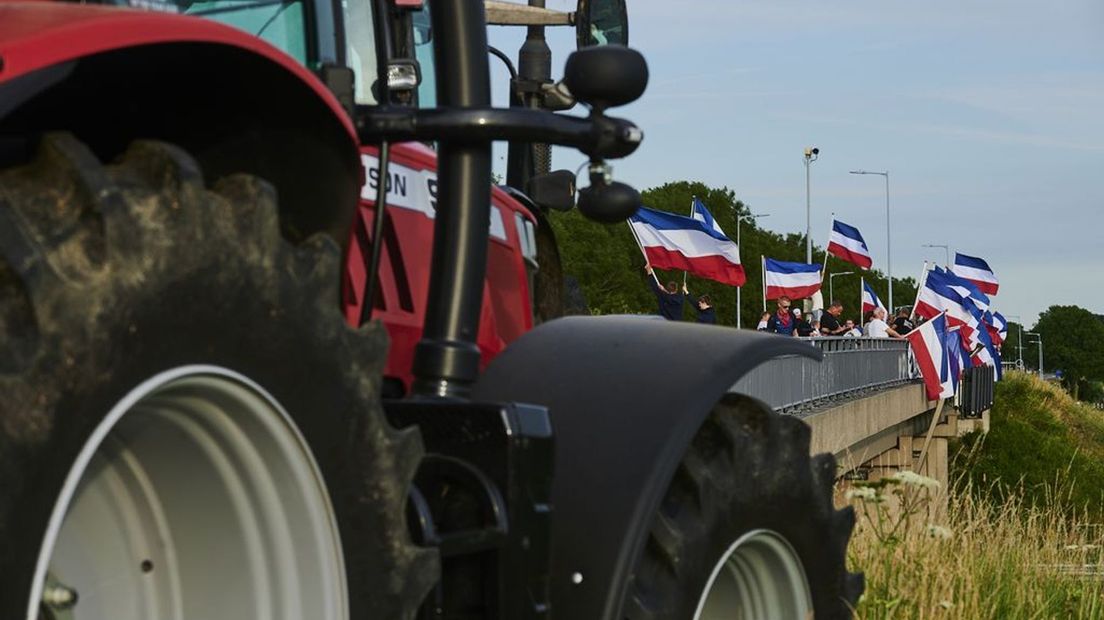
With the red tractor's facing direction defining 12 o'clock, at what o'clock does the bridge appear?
The bridge is roughly at 11 o'clock from the red tractor.

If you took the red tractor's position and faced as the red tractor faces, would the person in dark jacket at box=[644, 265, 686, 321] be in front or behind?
in front

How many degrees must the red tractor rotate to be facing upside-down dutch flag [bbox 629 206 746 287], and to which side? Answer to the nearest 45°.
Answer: approximately 45° to its left

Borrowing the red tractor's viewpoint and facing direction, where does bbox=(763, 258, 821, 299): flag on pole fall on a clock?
The flag on pole is roughly at 11 o'clock from the red tractor.

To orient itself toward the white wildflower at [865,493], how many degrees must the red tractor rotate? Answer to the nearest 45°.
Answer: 0° — it already faces it

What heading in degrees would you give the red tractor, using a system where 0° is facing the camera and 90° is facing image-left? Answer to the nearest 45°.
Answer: approximately 225°
